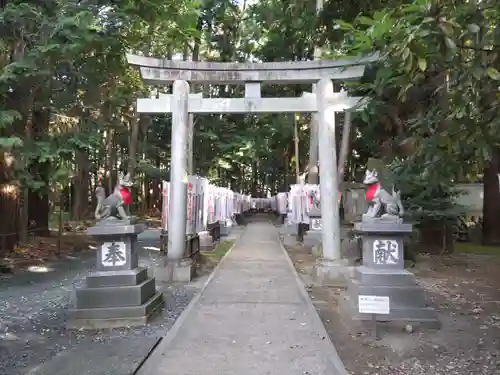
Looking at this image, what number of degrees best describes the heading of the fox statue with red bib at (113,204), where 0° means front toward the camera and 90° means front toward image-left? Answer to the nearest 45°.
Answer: approximately 270°

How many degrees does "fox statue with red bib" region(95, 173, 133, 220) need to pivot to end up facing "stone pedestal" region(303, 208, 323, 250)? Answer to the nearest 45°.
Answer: approximately 45° to its left

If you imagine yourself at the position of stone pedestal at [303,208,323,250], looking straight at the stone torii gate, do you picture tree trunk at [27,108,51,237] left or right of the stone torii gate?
right

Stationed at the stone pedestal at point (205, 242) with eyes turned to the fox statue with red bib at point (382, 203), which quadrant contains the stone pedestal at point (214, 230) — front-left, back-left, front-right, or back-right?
back-left

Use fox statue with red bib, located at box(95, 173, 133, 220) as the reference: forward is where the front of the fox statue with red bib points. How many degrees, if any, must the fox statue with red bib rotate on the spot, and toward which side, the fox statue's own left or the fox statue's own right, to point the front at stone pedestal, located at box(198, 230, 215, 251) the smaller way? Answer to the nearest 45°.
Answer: approximately 90° to the fox statue's own left

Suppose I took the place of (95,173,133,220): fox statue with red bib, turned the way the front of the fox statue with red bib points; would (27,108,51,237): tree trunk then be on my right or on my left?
on my left

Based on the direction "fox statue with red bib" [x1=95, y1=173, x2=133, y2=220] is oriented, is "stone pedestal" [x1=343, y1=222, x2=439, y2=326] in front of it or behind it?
in front

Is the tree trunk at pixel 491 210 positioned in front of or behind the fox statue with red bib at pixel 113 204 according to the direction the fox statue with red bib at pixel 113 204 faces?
in front

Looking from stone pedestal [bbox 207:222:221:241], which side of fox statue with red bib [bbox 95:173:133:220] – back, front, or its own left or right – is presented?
left
